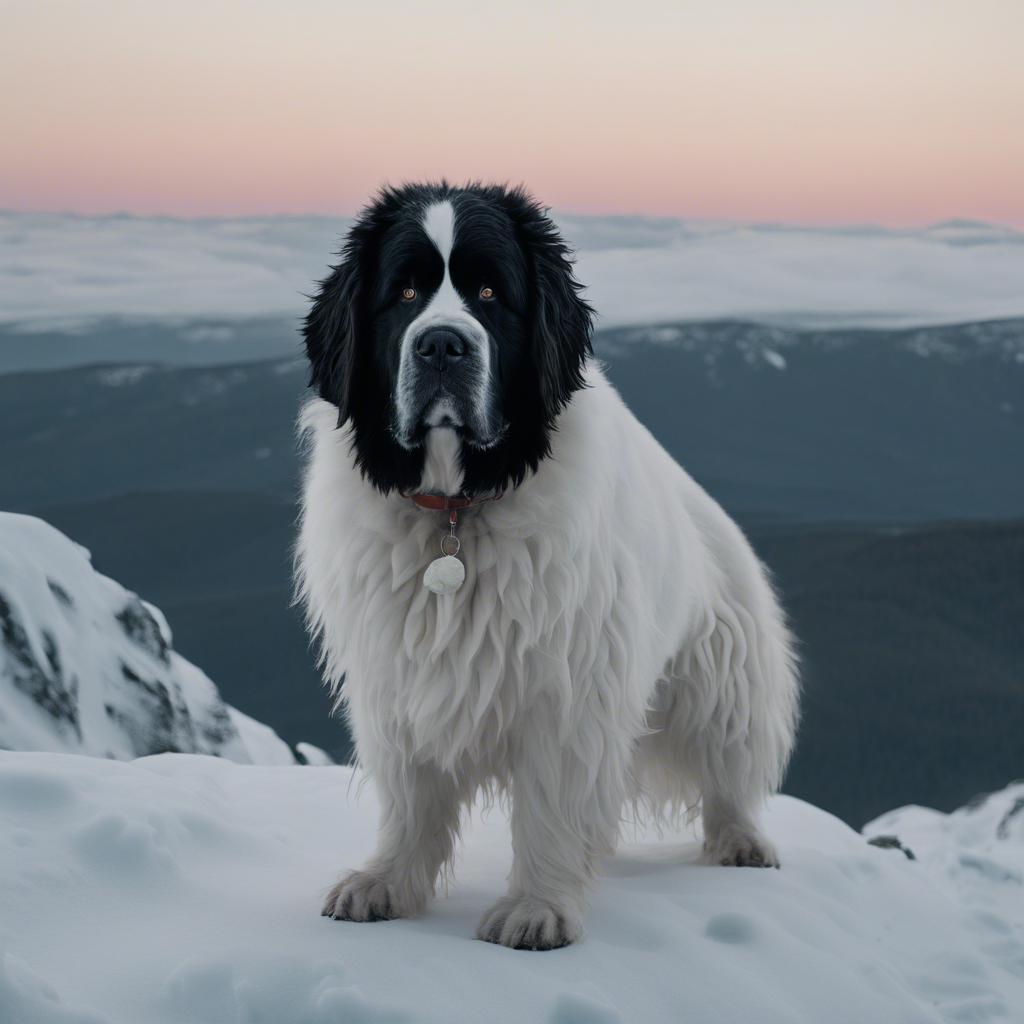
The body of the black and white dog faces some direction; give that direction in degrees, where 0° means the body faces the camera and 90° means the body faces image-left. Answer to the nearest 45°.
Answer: approximately 45°

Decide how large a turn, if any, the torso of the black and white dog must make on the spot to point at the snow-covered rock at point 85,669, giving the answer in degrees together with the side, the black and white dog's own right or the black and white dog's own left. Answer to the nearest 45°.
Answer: approximately 90° to the black and white dog's own right

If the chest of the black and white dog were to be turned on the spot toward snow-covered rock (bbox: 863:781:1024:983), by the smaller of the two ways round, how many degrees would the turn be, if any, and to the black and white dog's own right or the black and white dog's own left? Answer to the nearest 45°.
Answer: approximately 180°
